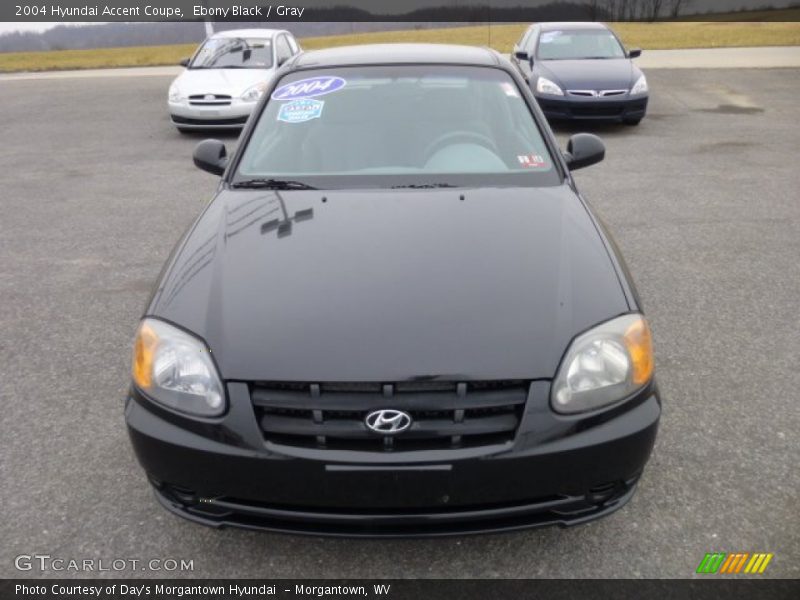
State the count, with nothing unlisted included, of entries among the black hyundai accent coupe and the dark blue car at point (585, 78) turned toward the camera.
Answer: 2

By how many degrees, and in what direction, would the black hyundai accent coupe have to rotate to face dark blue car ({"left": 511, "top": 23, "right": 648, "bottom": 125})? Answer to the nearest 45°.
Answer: approximately 180°

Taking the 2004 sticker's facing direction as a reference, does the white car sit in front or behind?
behind

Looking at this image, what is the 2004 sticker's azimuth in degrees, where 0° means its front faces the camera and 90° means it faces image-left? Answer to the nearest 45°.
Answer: approximately 0°

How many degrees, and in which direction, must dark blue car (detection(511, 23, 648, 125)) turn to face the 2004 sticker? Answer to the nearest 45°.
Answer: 0° — it already faces it

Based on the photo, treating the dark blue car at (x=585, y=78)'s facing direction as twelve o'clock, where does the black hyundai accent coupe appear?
The black hyundai accent coupe is roughly at 12 o'clock from the dark blue car.

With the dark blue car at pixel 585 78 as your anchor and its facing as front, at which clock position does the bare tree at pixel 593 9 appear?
The bare tree is roughly at 6 o'clock from the dark blue car.

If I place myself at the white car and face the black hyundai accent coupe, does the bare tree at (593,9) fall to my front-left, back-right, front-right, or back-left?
back-left
